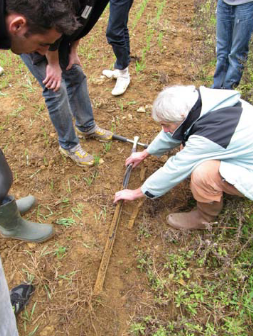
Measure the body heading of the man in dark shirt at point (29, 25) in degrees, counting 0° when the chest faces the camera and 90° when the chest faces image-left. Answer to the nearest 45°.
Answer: approximately 270°

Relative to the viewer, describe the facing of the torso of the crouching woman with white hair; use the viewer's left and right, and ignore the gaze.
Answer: facing to the left of the viewer

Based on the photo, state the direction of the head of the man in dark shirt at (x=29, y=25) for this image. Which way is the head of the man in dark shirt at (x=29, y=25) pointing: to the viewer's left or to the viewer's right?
to the viewer's right

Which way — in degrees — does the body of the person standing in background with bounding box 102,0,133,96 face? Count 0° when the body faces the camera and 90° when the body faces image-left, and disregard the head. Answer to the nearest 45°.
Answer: approximately 45°

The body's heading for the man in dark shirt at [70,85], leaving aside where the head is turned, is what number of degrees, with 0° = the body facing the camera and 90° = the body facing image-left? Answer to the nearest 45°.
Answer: approximately 315°

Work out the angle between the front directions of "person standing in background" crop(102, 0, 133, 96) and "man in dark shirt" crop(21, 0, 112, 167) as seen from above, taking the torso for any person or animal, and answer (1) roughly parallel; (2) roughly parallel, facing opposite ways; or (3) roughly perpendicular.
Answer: roughly perpendicular

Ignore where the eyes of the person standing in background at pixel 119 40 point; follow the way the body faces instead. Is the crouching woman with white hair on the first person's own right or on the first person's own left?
on the first person's own left
